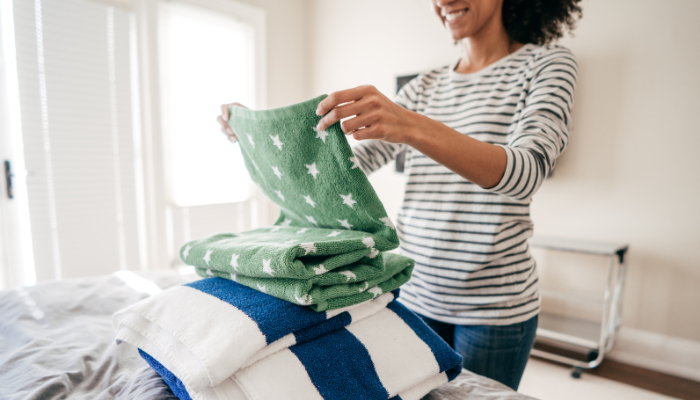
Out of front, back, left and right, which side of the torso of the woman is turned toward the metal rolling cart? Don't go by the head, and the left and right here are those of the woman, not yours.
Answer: back

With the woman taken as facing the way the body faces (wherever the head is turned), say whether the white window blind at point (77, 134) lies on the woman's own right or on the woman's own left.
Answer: on the woman's own right

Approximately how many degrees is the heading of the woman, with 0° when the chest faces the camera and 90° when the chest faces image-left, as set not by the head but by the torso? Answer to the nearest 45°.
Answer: approximately 45°

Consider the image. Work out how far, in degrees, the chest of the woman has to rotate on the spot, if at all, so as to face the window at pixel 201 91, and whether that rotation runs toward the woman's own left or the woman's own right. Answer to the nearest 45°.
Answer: approximately 90° to the woman's own right

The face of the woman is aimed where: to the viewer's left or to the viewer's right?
to the viewer's left

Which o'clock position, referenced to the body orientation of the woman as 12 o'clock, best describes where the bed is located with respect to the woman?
The bed is roughly at 1 o'clock from the woman.

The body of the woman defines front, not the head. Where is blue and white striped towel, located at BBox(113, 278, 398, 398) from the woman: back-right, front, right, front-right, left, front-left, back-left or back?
front

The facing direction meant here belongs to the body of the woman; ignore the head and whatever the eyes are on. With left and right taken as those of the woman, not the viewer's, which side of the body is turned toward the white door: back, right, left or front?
right
